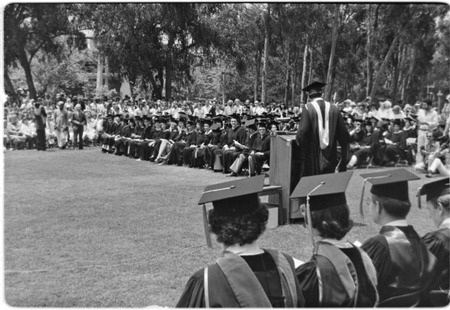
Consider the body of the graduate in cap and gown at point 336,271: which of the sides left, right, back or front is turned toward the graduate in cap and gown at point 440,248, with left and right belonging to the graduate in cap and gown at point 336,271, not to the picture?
right

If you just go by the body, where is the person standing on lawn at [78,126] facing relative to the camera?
toward the camera

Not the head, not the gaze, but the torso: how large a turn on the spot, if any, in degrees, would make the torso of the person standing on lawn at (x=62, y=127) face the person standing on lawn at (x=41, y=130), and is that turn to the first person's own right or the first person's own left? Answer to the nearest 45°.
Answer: approximately 45° to the first person's own right

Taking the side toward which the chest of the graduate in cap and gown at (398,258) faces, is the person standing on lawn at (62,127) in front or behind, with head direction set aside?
in front

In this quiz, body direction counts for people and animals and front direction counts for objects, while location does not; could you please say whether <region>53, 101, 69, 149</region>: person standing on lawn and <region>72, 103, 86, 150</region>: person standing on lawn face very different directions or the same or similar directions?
same or similar directions

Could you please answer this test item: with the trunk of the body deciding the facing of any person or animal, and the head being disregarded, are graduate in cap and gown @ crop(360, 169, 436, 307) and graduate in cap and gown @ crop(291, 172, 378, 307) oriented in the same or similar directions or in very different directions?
same or similar directions

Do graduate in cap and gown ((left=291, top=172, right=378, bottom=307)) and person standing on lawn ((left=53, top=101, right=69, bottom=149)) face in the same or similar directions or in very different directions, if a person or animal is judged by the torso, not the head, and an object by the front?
very different directions

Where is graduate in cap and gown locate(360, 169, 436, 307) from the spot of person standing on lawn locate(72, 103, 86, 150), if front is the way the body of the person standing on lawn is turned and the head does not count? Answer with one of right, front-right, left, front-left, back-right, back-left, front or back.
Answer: front

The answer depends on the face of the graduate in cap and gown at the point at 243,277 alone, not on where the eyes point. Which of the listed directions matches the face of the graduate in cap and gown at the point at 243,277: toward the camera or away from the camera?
away from the camera

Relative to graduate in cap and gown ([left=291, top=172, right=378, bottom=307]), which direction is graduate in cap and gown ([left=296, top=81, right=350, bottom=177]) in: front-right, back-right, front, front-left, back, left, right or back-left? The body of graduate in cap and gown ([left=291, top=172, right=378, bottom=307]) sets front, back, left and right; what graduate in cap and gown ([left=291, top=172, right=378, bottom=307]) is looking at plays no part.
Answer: front-right

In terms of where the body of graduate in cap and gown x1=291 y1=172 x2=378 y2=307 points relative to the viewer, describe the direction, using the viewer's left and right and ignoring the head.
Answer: facing away from the viewer and to the left of the viewer

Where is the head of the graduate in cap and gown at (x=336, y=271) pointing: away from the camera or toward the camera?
away from the camera

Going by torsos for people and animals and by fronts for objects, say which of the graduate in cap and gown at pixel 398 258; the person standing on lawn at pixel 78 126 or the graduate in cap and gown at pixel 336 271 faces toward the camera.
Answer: the person standing on lawn
